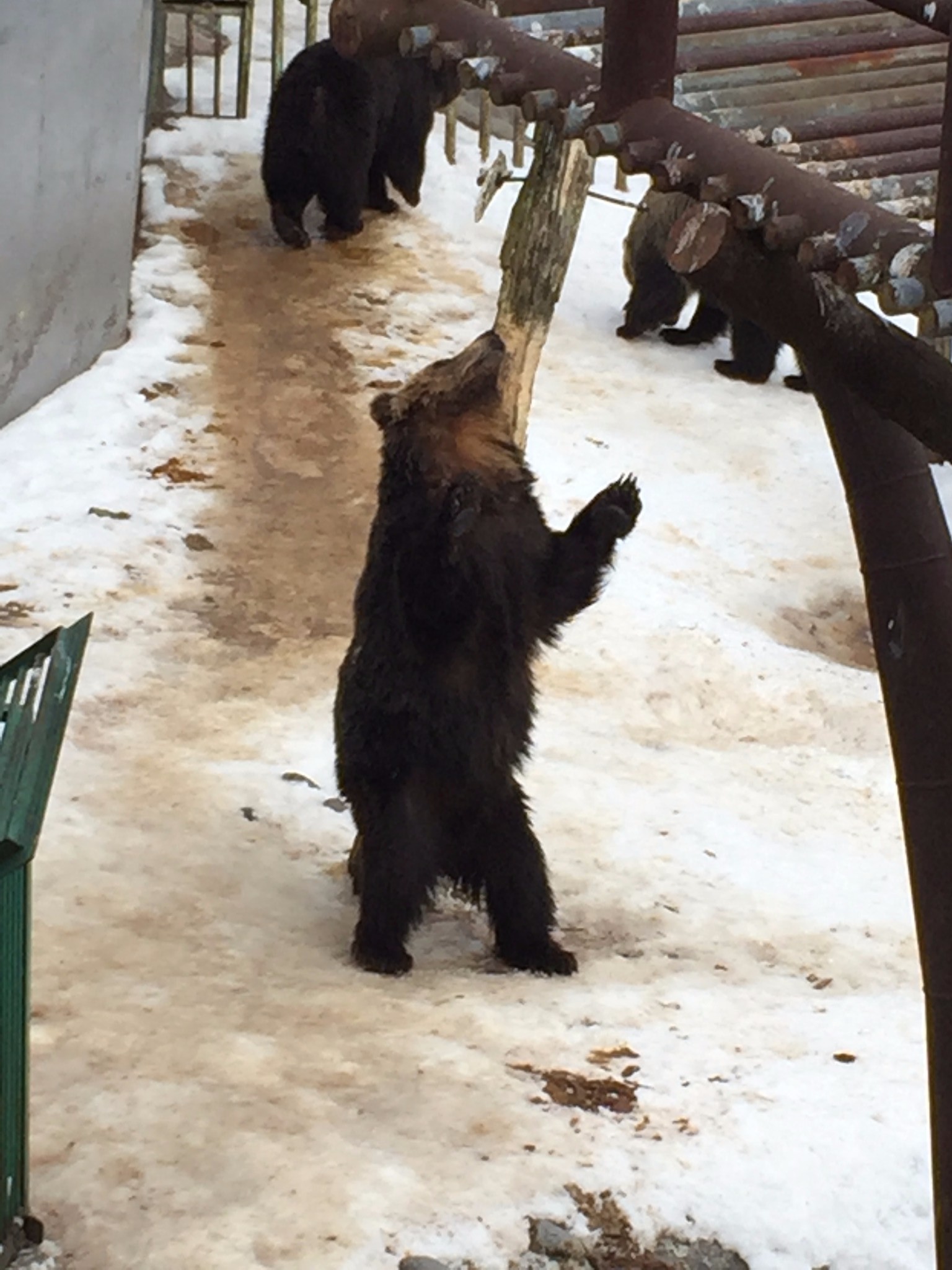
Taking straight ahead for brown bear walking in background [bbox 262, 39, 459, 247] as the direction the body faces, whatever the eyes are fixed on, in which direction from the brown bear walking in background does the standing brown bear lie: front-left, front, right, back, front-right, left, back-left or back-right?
back-right

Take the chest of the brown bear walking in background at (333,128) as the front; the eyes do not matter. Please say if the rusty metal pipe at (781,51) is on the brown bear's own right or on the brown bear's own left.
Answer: on the brown bear's own right

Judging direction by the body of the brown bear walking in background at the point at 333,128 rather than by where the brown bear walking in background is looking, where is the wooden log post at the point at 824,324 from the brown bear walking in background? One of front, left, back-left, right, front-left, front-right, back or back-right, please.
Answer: back-right

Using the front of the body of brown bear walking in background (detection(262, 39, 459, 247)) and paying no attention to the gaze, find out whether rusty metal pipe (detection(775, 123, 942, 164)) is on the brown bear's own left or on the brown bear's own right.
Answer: on the brown bear's own right

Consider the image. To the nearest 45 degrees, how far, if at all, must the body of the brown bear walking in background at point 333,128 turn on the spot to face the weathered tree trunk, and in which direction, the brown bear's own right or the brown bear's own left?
approximately 135° to the brown bear's own right

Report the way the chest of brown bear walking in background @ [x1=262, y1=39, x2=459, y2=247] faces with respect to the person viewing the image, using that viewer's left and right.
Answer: facing away from the viewer and to the right of the viewer
